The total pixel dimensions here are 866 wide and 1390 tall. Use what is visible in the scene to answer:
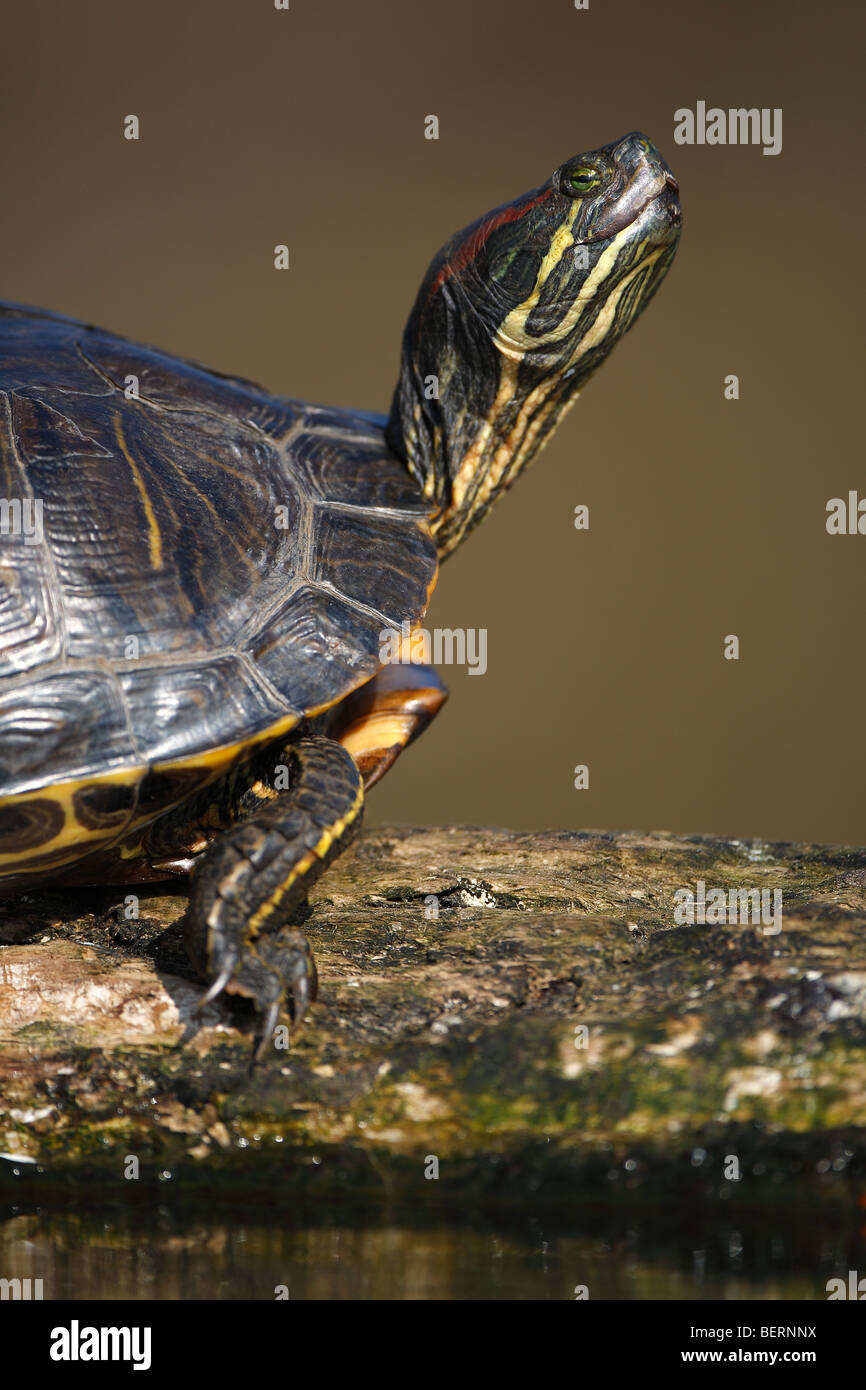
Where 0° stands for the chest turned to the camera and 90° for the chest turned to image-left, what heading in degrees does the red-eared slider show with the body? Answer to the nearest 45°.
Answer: approximately 270°
